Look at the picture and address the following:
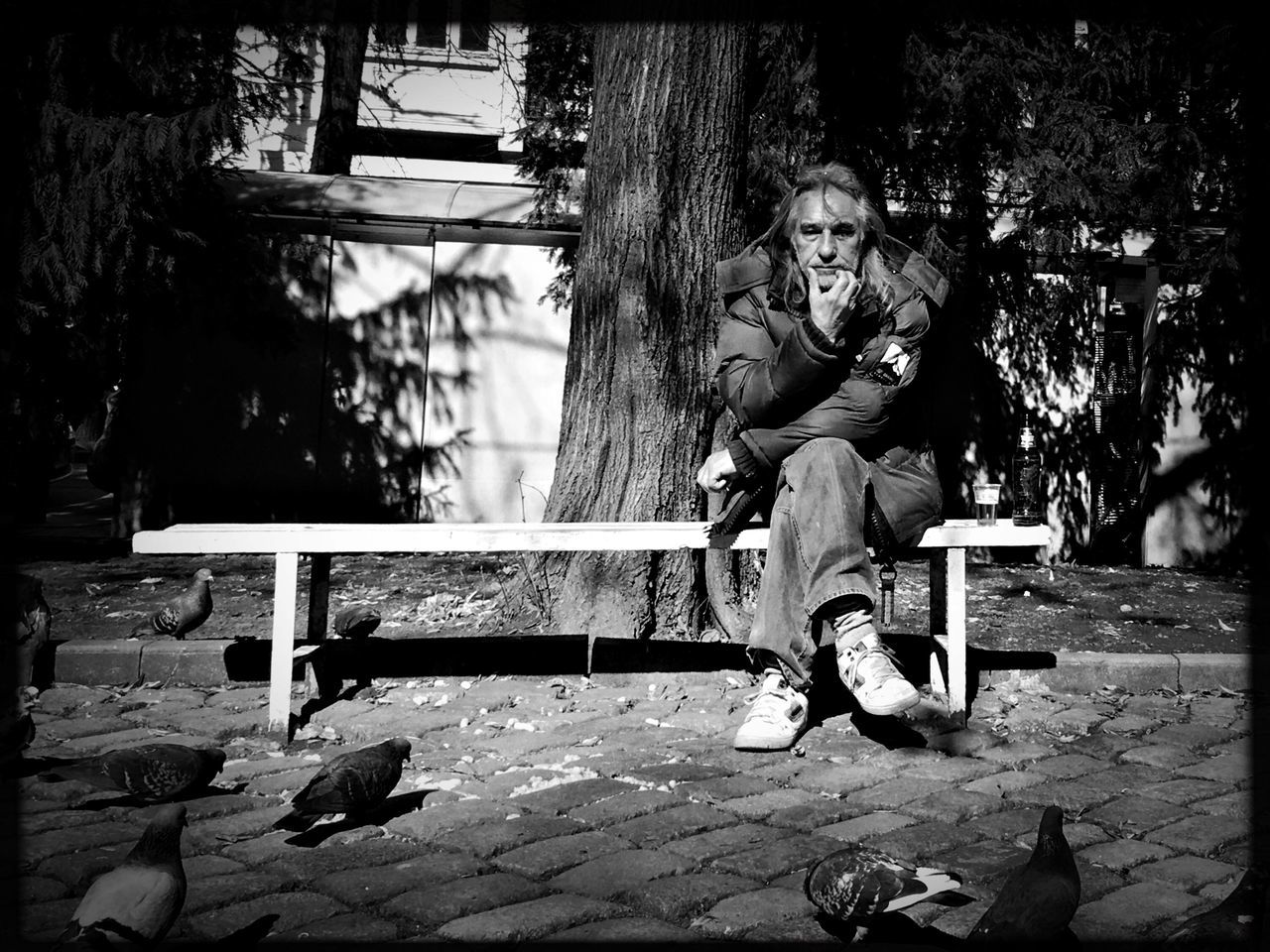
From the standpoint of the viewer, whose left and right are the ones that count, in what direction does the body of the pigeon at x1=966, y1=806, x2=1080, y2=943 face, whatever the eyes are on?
facing to the right of the viewer

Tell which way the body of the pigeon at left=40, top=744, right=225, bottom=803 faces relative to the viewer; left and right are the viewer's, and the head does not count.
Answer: facing to the right of the viewer

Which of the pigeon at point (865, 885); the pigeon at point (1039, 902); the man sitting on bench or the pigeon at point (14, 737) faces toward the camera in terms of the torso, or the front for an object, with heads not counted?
the man sitting on bench

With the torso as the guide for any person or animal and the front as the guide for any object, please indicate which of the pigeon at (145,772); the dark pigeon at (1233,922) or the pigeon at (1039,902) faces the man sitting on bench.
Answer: the pigeon at (145,772)

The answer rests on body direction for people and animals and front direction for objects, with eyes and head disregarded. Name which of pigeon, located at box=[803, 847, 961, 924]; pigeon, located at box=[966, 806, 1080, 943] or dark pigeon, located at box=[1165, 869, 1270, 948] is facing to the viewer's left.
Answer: pigeon, located at box=[803, 847, 961, 924]

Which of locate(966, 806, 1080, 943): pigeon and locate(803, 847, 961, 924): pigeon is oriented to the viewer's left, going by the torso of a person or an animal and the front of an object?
locate(803, 847, 961, 924): pigeon

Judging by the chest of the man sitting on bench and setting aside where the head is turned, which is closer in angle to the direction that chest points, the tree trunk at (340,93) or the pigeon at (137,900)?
the pigeon

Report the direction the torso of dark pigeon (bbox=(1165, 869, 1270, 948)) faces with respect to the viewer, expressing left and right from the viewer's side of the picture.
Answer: facing to the right of the viewer

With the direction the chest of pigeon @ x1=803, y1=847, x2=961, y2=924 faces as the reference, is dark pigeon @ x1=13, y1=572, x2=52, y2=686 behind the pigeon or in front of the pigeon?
in front

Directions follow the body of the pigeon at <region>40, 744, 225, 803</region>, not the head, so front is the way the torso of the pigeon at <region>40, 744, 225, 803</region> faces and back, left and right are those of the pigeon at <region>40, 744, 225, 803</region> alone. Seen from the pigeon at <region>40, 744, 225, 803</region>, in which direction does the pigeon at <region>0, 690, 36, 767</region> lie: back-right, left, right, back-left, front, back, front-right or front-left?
back-left

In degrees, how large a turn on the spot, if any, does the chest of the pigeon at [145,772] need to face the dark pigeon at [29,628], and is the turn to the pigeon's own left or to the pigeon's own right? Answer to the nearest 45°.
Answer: approximately 90° to the pigeon's own left

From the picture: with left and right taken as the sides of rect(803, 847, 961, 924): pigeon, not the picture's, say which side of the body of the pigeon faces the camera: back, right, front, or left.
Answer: left
